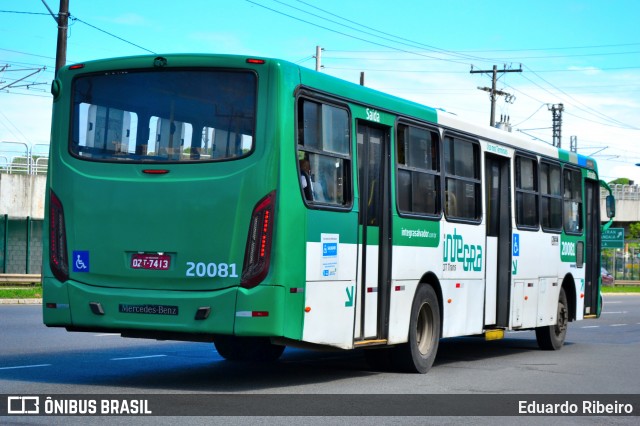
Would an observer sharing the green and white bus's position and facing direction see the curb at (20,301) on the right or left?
on its left

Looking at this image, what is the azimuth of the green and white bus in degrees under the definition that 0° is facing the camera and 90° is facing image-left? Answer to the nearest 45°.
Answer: approximately 225°

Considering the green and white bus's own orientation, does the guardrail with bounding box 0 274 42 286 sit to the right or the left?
on its left
